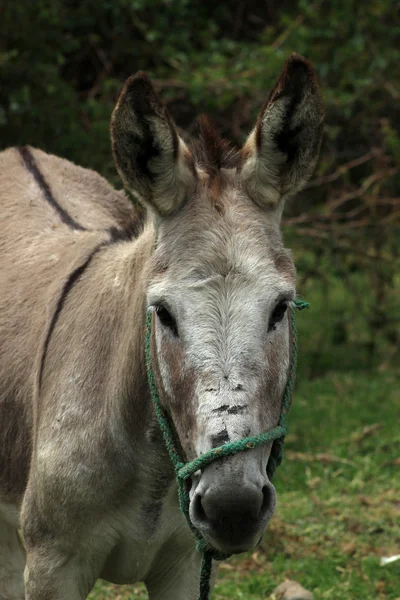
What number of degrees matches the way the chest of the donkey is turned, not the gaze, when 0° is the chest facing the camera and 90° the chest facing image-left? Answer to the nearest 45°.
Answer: approximately 315°
